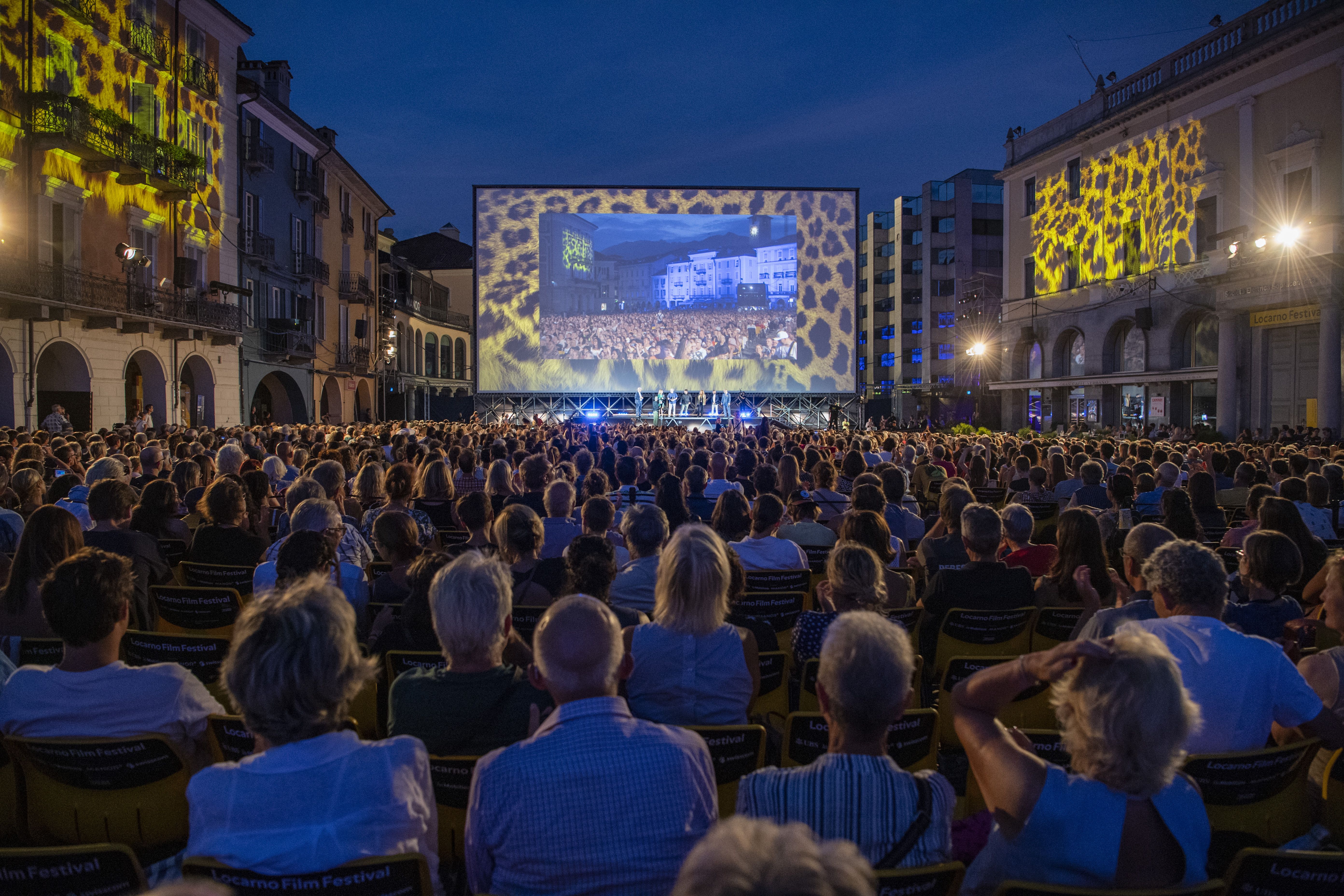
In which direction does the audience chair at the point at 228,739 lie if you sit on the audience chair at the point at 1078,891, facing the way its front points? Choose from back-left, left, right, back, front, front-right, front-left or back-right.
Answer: left

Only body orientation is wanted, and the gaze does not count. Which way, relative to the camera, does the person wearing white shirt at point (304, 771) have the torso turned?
away from the camera

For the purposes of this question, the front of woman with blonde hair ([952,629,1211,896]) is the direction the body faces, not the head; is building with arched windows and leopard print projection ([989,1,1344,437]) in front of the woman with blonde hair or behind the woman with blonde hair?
in front

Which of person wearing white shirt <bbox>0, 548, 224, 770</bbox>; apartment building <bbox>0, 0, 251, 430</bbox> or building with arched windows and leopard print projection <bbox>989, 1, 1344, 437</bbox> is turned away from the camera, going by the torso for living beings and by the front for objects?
the person wearing white shirt

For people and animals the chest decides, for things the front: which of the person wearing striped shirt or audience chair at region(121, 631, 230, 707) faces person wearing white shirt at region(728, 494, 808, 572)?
the person wearing striped shirt

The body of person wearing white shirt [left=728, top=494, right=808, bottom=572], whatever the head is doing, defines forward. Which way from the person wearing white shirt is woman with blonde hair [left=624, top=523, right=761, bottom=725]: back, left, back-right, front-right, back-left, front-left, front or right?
back

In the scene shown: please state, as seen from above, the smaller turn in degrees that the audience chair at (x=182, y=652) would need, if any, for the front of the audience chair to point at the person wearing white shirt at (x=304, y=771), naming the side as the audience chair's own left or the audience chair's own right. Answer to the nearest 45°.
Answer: approximately 180°

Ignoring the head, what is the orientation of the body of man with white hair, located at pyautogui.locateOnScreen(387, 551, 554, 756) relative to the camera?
away from the camera

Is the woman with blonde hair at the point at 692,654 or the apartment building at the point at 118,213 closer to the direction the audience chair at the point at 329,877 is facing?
the apartment building

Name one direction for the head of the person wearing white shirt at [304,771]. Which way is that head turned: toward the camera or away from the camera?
away from the camera

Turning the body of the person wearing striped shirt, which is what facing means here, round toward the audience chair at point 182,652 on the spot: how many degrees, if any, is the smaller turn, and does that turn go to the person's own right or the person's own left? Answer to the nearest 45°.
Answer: approximately 45° to the person's own left

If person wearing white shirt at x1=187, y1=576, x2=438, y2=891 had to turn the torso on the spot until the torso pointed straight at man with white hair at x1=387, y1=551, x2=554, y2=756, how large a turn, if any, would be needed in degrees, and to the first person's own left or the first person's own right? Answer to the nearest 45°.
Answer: approximately 45° to the first person's own right

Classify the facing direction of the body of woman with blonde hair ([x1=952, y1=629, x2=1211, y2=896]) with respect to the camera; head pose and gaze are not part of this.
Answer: away from the camera

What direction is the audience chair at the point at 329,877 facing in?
away from the camera

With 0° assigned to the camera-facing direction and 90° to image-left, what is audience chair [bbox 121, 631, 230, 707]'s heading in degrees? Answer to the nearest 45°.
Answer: approximately 180°

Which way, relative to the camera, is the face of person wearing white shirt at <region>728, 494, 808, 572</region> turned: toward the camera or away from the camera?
away from the camera

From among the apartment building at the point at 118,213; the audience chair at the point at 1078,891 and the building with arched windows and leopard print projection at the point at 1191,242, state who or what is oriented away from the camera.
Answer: the audience chair

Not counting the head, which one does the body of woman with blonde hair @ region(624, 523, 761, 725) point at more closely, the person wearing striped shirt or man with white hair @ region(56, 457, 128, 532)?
the man with white hair

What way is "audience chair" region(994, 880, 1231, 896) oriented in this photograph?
away from the camera

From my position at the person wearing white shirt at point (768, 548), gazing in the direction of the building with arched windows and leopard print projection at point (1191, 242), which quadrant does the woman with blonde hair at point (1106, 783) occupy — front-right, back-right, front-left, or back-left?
back-right

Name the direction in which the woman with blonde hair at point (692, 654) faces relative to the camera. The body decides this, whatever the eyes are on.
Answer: away from the camera

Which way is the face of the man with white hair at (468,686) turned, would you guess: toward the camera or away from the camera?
away from the camera

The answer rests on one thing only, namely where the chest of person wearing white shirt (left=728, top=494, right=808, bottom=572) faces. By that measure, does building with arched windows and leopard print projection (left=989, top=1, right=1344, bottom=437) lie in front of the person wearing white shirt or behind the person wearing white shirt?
in front
